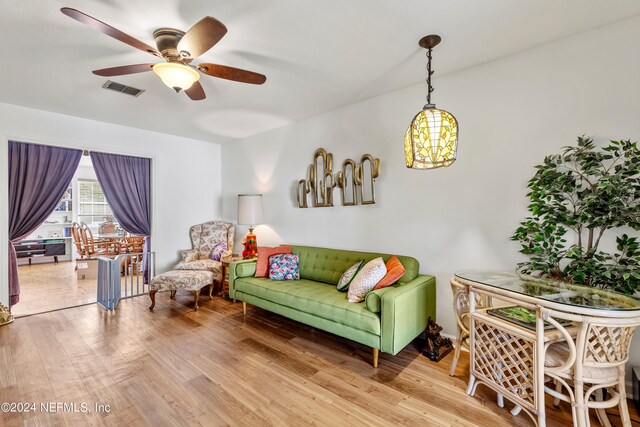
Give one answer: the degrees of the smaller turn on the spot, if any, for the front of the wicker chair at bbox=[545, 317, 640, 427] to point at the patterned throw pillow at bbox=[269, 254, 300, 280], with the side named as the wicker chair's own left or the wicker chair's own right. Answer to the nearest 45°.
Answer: approximately 45° to the wicker chair's own left

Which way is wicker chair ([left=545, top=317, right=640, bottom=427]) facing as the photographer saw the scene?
facing away from the viewer and to the left of the viewer

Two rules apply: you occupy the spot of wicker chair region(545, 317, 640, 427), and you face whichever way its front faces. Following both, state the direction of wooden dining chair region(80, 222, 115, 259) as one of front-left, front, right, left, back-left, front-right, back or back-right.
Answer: front-left

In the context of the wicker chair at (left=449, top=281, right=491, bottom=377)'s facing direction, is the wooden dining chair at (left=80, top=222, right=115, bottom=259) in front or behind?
behind

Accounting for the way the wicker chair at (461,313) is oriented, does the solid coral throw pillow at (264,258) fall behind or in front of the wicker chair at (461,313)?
behind

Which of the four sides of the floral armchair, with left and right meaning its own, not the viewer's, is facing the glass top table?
left

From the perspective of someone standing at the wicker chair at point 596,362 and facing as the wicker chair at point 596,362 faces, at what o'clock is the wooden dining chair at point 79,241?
The wooden dining chair is roughly at 10 o'clock from the wicker chair.

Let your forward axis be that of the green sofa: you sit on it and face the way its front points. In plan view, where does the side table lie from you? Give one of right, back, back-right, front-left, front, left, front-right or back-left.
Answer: right

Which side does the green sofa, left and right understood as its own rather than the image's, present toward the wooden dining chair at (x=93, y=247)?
right

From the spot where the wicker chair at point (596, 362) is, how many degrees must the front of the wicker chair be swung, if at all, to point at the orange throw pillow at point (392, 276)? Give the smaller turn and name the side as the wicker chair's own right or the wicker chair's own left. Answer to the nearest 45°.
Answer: approximately 45° to the wicker chair's own left

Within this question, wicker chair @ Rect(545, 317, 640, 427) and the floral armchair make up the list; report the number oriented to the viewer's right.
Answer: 0

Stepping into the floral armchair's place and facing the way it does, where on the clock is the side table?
The side table is roughly at 10 o'clock from the floral armchair.

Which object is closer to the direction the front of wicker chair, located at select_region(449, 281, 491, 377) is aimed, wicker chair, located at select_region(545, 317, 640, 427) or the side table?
the wicker chair
